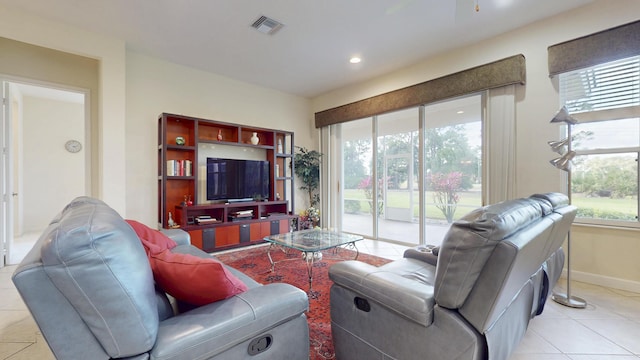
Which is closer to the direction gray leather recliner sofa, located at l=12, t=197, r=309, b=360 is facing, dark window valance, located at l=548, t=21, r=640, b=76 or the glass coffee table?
the glass coffee table

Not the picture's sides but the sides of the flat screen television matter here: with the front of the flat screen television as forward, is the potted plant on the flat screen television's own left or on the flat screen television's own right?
on the flat screen television's own left

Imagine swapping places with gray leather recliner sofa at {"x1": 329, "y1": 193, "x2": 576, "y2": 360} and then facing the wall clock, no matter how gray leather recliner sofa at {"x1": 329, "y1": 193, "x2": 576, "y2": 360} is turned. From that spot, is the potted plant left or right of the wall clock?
right

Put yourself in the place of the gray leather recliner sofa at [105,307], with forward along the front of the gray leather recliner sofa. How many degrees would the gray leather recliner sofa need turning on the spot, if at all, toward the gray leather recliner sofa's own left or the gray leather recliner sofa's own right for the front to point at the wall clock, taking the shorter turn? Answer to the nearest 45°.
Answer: approximately 45° to the gray leather recliner sofa's own left

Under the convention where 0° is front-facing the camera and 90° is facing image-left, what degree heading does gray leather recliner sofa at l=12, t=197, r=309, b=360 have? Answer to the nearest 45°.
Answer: approximately 225°

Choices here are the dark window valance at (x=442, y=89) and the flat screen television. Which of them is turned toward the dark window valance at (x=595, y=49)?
the flat screen television

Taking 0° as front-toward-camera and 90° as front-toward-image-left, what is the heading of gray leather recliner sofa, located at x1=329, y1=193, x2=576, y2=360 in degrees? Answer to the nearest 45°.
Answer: approximately 135°
